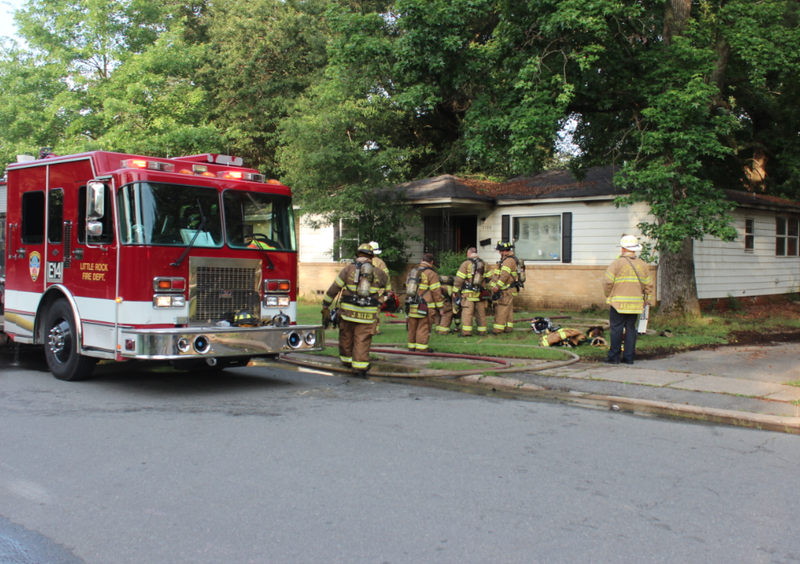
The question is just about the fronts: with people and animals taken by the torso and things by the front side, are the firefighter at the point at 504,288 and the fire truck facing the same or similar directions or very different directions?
very different directions

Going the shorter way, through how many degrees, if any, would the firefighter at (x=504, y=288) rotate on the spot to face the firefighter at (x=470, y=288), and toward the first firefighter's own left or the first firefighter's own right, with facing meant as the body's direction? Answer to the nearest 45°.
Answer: approximately 45° to the first firefighter's own left

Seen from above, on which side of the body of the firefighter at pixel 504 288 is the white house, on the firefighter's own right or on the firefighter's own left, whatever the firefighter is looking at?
on the firefighter's own right

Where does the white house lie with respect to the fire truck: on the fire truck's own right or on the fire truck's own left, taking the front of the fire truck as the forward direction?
on the fire truck's own left

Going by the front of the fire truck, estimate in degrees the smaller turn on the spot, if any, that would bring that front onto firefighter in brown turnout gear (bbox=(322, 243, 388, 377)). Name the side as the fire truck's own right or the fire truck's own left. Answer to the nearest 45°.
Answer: approximately 45° to the fire truck's own left

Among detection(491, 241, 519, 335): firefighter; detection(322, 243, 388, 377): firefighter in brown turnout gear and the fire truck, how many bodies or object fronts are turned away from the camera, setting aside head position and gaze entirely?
1

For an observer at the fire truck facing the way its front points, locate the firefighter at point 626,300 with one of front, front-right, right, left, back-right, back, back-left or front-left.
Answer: front-left

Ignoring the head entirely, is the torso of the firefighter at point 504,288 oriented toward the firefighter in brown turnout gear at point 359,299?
no

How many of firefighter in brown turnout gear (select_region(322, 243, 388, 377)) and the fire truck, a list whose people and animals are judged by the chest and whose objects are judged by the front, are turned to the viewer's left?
0

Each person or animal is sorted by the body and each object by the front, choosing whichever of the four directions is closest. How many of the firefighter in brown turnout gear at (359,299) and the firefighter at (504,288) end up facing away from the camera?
1

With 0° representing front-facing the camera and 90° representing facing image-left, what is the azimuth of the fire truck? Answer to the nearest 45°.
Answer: approximately 315°

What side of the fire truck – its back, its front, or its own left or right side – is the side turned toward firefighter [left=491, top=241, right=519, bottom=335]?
left
